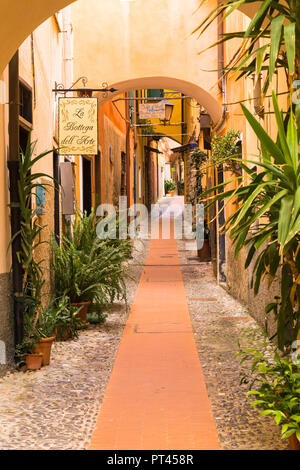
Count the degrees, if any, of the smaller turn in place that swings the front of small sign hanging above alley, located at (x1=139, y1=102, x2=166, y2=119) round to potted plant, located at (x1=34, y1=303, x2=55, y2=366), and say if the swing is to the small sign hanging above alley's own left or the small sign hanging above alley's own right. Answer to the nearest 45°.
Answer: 0° — it already faces it

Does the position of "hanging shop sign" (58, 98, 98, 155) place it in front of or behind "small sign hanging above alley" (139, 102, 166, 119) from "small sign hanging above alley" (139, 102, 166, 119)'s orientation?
in front

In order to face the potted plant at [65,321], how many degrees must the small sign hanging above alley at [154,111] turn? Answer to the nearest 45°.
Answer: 0° — it already faces it

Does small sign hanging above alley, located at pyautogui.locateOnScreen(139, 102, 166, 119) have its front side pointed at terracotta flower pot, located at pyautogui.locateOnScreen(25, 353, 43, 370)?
yes

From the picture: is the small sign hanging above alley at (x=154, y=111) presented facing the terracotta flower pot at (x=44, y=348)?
yes

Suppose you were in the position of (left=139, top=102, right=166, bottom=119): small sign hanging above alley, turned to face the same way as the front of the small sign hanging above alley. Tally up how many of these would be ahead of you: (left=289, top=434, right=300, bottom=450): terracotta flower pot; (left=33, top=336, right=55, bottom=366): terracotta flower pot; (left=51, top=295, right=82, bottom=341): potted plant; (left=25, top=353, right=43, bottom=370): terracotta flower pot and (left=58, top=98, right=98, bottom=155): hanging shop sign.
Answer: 5

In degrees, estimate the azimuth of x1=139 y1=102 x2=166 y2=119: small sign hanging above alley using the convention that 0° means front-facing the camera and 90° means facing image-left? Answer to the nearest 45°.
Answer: approximately 0°

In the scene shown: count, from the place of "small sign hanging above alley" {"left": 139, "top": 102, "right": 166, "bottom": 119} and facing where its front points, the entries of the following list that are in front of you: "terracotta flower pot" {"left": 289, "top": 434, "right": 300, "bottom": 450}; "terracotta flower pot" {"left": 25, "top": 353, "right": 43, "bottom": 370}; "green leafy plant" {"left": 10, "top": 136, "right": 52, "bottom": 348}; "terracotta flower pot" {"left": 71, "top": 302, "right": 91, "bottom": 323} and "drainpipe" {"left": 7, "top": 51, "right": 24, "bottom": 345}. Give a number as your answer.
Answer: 5

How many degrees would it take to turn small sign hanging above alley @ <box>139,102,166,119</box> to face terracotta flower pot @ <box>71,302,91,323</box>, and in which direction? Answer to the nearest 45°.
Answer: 0° — it already faces it

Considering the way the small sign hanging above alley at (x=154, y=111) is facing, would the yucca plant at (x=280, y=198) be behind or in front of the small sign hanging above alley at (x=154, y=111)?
in front

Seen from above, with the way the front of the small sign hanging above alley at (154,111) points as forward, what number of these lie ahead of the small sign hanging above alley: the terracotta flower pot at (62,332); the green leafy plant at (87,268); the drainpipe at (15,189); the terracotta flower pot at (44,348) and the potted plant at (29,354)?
5
